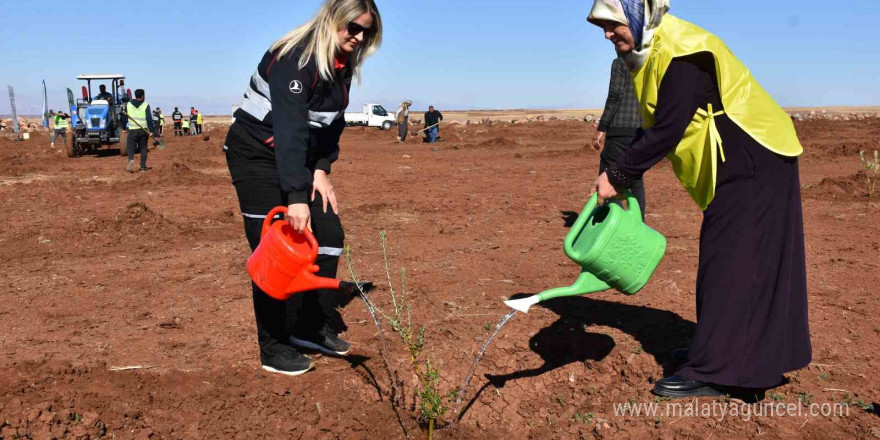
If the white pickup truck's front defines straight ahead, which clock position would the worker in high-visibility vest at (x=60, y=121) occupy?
The worker in high-visibility vest is roughly at 4 o'clock from the white pickup truck.

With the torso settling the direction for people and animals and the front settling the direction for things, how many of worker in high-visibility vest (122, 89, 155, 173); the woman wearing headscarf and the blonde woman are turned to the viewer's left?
1

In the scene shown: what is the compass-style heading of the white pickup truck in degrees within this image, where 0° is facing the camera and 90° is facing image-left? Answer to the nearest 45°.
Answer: approximately 270°

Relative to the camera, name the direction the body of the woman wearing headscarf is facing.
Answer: to the viewer's left

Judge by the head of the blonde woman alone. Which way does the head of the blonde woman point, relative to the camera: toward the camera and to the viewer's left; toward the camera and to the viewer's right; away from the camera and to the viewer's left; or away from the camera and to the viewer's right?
toward the camera and to the viewer's right

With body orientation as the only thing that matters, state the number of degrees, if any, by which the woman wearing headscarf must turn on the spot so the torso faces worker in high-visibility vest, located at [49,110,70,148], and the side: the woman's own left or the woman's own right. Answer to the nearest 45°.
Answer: approximately 45° to the woman's own right

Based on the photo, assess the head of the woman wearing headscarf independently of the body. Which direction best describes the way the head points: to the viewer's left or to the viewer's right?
to the viewer's left

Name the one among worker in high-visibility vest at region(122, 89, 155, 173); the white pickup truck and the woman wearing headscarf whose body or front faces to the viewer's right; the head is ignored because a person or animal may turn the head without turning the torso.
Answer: the white pickup truck

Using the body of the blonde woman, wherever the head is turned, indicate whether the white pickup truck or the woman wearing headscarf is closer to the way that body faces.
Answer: the woman wearing headscarf
